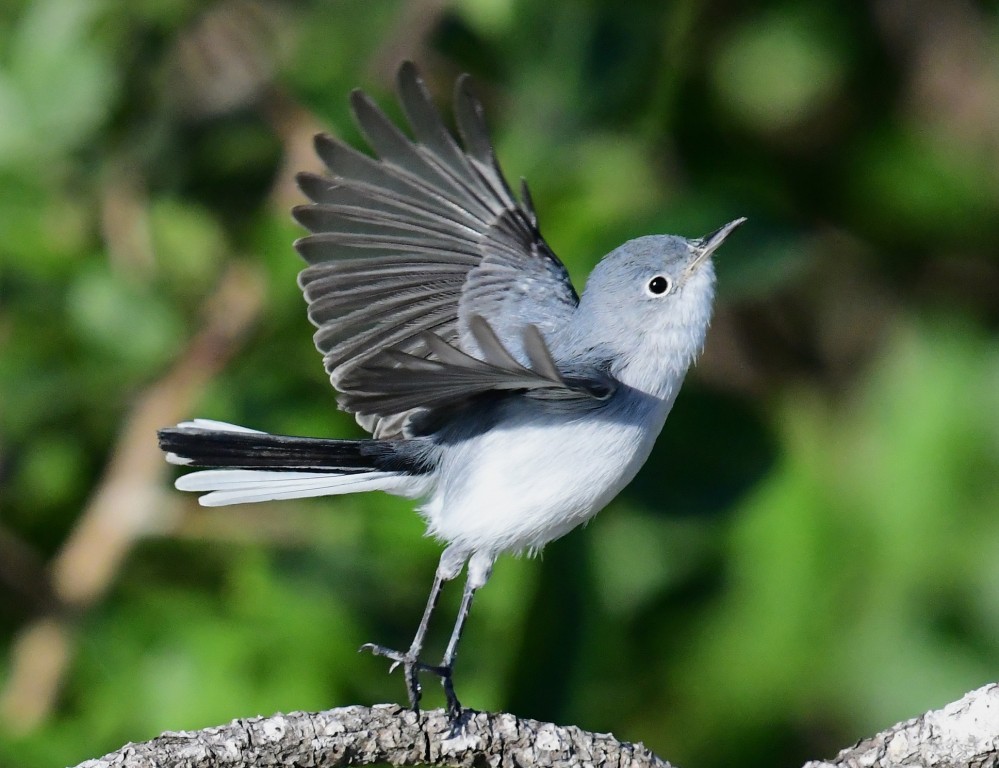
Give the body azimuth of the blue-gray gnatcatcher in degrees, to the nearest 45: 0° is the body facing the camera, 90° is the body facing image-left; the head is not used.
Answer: approximately 270°
